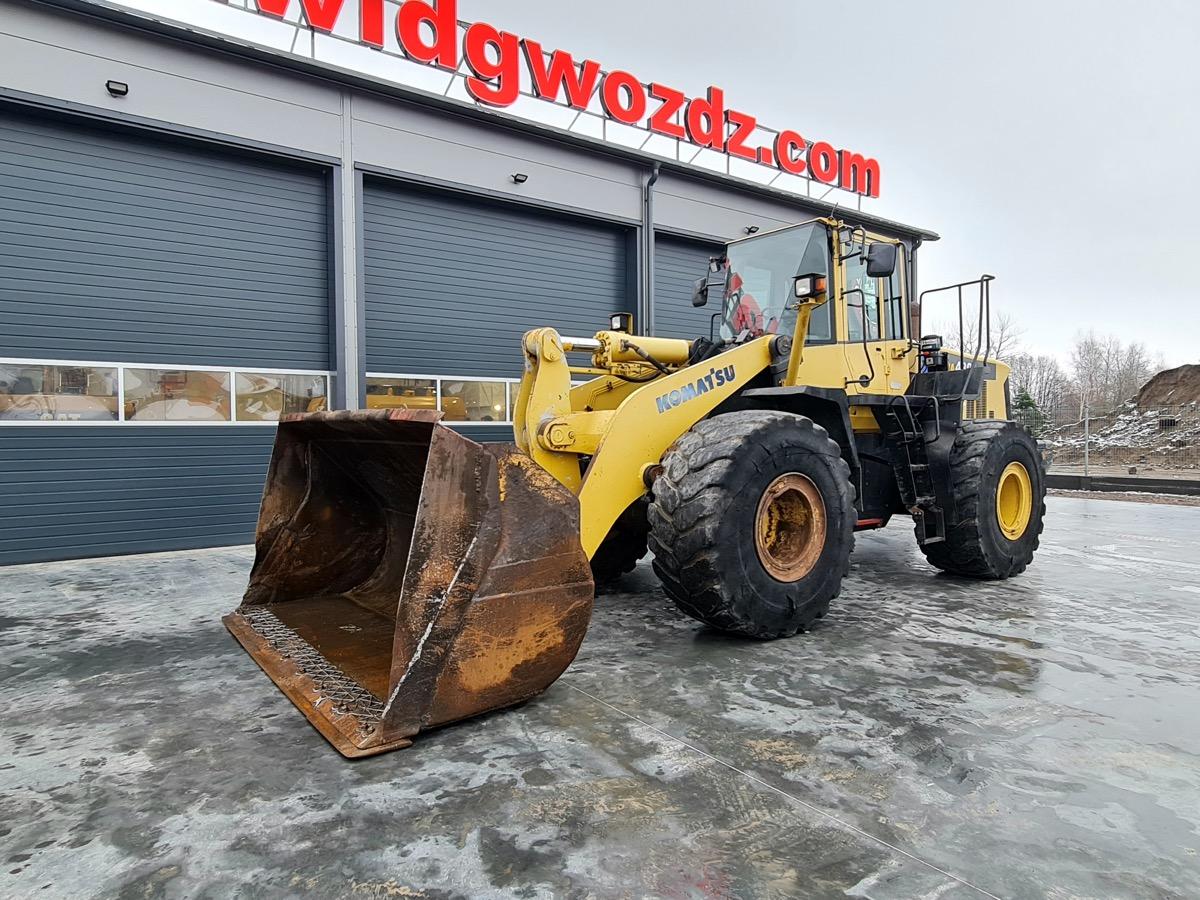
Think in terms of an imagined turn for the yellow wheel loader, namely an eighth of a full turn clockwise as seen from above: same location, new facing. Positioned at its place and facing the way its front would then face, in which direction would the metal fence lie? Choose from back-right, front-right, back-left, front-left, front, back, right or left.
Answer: back-right

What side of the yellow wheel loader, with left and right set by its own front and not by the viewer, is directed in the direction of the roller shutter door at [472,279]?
right

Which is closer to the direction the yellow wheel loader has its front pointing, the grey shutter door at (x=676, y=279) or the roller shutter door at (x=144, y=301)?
the roller shutter door

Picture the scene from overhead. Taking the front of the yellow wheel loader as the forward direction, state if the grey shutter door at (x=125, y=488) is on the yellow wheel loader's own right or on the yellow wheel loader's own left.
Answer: on the yellow wheel loader's own right

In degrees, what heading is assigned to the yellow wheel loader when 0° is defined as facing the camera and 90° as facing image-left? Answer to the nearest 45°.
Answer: approximately 45°

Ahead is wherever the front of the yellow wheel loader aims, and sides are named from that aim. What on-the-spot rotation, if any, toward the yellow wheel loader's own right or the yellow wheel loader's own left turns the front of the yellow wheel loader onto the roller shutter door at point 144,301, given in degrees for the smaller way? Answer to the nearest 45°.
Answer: approximately 90° to the yellow wheel loader's own right

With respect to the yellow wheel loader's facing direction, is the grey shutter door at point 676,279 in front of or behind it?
behind

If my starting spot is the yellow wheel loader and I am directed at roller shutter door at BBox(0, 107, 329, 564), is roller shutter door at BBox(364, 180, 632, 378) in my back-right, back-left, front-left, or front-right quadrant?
front-right
